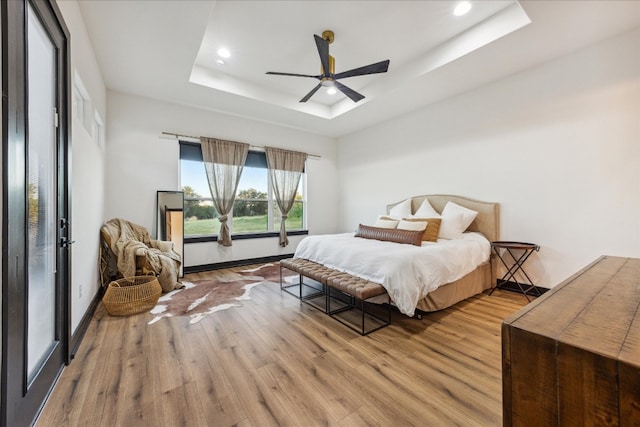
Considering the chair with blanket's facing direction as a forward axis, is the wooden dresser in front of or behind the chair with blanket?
in front

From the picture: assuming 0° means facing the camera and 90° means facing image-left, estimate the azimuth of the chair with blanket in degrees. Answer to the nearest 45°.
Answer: approximately 315°

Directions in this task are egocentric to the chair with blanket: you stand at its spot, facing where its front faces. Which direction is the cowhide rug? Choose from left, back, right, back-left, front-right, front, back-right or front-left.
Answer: front

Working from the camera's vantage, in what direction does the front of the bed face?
facing the viewer and to the left of the viewer

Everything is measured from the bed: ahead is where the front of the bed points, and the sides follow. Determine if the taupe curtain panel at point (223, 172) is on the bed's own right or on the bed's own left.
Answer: on the bed's own right

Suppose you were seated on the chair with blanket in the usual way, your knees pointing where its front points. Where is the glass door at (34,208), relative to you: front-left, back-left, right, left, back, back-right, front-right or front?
front-right

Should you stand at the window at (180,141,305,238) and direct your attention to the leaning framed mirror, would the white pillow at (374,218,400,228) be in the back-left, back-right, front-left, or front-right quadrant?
back-left

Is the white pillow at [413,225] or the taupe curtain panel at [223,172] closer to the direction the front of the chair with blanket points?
the white pillow

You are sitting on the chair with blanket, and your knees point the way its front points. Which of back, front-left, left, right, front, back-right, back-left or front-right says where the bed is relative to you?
front

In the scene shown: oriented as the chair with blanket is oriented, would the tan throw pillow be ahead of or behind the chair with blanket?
ahead

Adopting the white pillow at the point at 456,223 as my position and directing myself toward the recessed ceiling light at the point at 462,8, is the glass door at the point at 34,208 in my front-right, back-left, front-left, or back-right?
front-right

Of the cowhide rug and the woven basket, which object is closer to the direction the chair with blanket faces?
the cowhide rug

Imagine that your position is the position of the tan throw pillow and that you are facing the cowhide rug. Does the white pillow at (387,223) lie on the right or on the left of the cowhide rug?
right

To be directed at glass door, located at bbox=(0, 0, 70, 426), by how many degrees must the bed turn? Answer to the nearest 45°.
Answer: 0° — it already faces it

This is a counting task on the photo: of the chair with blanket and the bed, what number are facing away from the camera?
0
